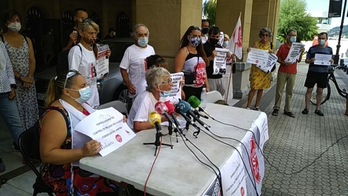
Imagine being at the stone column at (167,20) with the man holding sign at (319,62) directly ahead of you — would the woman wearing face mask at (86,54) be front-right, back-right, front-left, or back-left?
back-right

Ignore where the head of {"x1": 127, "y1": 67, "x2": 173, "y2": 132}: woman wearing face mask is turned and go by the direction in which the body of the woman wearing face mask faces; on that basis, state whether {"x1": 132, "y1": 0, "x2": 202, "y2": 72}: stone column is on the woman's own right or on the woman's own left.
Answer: on the woman's own left
